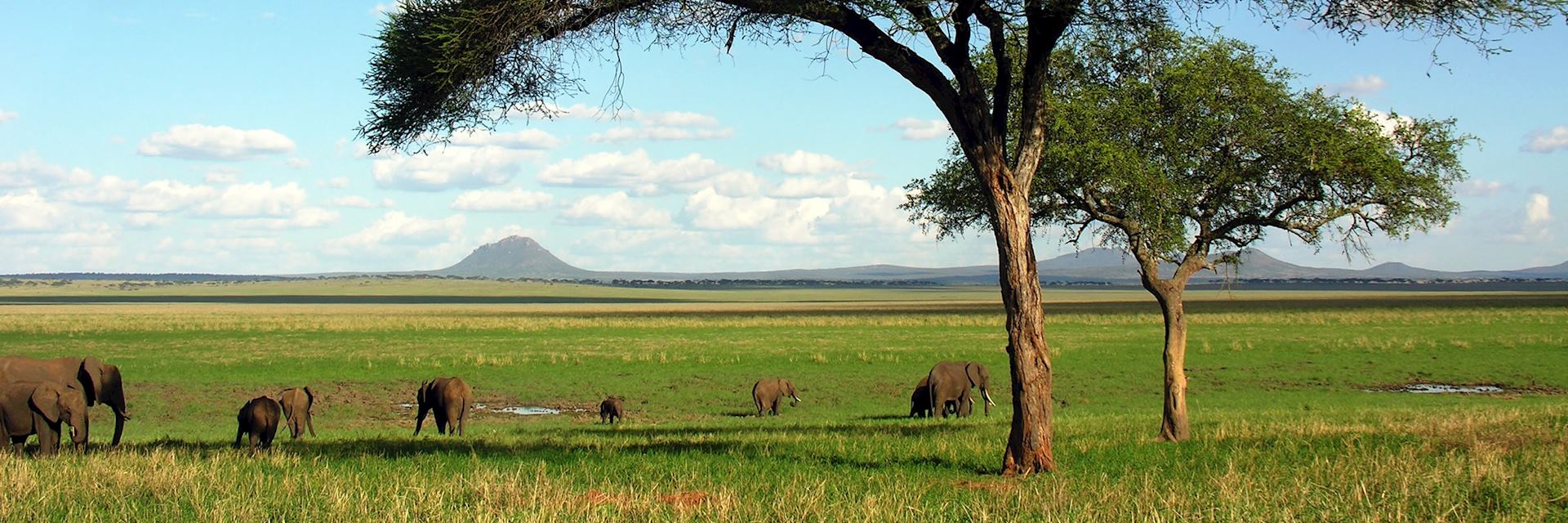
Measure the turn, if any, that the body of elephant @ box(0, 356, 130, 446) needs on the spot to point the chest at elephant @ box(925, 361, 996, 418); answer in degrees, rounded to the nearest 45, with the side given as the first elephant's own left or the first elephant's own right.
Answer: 0° — it already faces it

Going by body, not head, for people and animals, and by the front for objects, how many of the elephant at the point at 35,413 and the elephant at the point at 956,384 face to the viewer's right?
2

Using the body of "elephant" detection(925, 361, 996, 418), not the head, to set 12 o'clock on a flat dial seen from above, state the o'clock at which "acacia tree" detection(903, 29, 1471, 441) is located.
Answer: The acacia tree is roughly at 2 o'clock from the elephant.

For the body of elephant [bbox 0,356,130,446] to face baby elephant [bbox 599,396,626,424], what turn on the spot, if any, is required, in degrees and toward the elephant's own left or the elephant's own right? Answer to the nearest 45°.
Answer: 0° — it already faces it

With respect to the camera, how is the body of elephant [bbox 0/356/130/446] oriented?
to the viewer's right

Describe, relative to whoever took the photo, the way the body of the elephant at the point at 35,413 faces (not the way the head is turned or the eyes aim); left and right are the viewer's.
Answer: facing to the right of the viewer

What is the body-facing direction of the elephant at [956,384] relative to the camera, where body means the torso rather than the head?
to the viewer's right
